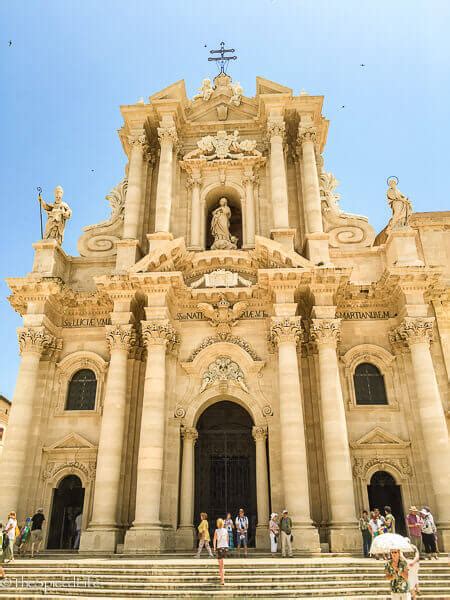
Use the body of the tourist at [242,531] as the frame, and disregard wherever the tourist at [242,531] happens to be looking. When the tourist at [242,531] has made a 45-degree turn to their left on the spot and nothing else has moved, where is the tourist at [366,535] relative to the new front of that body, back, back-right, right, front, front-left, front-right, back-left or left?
front-left

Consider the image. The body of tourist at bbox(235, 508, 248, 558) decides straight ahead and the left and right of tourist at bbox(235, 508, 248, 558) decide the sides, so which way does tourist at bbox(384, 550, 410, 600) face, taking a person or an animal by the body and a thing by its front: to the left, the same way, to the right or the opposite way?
the same way

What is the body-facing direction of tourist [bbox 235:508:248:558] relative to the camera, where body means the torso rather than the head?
toward the camera

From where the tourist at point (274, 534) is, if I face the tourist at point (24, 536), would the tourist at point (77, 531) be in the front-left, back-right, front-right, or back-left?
front-right

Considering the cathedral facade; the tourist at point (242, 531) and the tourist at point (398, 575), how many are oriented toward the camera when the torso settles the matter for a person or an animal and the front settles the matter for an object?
3

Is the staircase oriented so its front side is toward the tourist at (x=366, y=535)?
no

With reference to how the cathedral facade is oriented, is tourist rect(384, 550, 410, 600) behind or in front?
in front

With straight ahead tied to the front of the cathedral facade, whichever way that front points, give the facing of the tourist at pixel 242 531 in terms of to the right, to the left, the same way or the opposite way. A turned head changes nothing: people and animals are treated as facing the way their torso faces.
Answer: the same way

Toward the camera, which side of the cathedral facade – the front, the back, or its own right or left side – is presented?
front

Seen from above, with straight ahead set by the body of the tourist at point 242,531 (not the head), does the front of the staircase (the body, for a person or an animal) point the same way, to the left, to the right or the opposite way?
the same way

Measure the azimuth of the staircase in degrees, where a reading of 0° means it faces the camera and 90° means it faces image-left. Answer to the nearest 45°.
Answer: approximately 0°

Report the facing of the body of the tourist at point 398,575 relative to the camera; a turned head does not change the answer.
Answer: toward the camera

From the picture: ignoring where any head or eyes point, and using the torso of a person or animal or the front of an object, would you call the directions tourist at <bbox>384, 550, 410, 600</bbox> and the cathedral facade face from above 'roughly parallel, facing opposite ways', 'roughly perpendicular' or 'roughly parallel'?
roughly parallel

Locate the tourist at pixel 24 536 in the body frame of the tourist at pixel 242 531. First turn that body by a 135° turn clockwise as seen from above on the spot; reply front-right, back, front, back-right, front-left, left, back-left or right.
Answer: front-left

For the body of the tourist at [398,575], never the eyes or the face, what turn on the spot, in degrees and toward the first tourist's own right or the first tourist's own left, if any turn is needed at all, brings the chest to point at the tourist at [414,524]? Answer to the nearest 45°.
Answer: approximately 180°

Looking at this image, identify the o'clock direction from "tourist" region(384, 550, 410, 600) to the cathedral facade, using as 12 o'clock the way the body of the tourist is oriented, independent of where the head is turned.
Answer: The cathedral facade is roughly at 5 o'clock from the tourist.
